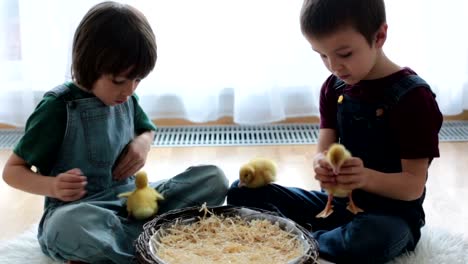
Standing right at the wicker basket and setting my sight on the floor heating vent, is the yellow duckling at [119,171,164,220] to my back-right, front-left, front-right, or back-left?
front-left

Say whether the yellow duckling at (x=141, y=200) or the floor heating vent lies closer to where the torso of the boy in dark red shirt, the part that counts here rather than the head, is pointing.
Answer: the yellow duckling

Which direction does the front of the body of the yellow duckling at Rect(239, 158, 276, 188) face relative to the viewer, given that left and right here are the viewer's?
facing the viewer and to the left of the viewer

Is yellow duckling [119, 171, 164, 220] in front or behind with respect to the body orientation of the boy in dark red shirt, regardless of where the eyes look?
in front

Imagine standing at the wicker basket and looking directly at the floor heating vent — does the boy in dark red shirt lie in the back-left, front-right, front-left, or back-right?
front-right

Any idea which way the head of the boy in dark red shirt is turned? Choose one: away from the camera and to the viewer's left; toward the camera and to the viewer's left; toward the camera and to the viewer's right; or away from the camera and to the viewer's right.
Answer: toward the camera and to the viewer's left

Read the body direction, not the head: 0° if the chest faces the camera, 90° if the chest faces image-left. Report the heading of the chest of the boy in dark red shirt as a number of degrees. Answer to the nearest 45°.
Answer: approximately 45°
